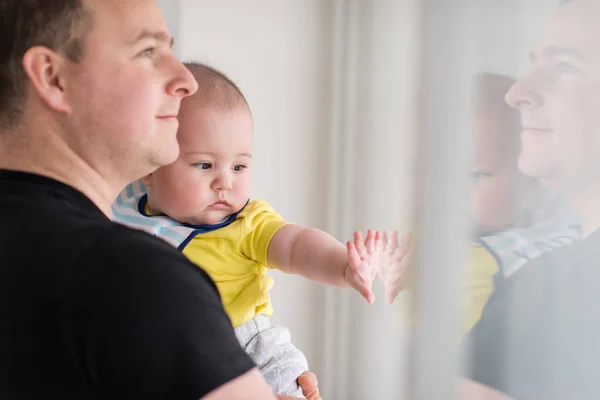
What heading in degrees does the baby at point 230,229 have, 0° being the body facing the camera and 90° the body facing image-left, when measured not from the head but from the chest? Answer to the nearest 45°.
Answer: approximately 315°

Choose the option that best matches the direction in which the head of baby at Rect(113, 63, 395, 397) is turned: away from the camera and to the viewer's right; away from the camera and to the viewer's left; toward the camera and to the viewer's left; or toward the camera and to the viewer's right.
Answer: toward the camera and to the viewer's right

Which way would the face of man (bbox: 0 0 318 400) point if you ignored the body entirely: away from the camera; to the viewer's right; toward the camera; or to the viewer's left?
to the viewer's right
